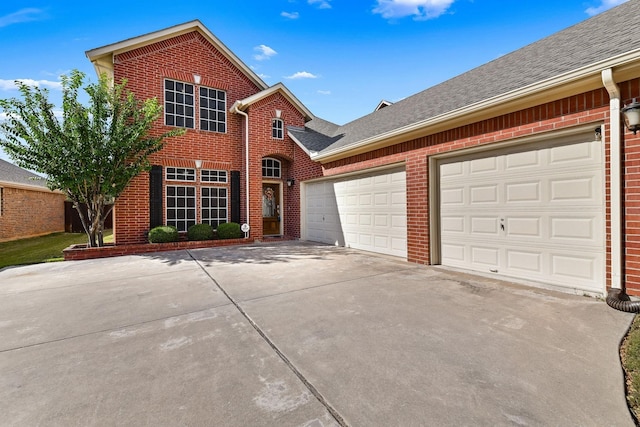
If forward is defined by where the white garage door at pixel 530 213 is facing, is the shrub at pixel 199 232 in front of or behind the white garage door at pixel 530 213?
in front

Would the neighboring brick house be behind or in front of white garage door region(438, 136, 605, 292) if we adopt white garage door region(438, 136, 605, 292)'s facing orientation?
in front

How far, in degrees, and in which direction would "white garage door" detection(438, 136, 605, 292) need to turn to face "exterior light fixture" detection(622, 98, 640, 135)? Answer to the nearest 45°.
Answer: approximately 90° to its left

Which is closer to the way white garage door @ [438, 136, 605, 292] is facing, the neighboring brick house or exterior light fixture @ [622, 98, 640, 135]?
the neighboring brick house

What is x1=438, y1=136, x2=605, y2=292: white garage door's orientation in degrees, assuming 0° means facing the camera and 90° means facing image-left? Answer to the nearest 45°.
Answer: approximately 45°

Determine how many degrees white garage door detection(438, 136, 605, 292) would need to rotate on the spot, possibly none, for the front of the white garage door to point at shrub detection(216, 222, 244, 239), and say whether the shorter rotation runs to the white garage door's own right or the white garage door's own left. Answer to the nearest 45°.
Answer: approximately 45° to the white garage door's own right
